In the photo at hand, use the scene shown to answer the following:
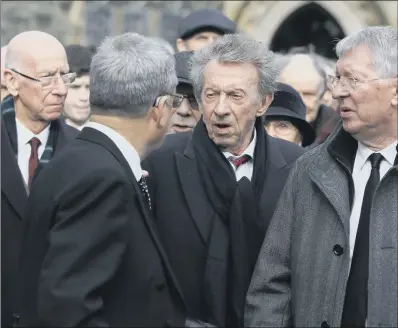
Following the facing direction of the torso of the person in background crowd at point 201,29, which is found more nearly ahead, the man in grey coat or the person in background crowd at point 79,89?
the man in grey coat

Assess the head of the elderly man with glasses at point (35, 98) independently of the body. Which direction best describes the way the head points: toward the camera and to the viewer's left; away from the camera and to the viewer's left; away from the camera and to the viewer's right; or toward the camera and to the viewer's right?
toward the camera and to the viewer's right

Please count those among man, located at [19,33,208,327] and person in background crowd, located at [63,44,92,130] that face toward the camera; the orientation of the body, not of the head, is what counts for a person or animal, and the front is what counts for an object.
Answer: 1

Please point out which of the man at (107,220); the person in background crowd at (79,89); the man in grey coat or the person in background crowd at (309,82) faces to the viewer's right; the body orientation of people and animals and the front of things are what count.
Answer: the man

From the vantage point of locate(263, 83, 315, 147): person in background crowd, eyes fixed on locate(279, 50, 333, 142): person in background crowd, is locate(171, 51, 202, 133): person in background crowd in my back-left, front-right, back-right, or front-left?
back-left

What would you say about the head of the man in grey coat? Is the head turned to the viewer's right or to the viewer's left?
to the viewer's left

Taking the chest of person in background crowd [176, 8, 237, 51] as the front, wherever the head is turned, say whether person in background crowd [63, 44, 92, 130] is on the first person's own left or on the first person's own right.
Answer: on the first person's own right

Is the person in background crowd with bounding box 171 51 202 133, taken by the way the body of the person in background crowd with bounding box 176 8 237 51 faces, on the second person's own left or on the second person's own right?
on the second person's own right

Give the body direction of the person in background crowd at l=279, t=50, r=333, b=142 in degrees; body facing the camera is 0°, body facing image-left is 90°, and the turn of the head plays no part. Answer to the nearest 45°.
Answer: approximately 45°

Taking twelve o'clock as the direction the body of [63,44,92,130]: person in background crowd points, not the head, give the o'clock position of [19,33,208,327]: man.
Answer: The man is roughly at 12 o'clock from the person in background crowd.

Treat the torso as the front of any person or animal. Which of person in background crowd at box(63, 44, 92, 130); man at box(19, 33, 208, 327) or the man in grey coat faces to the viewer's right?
the man
